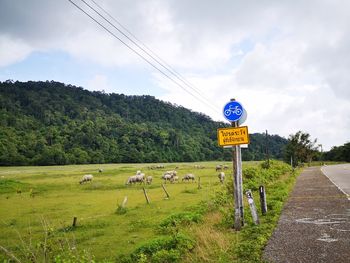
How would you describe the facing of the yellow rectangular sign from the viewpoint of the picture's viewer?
facing the viewer

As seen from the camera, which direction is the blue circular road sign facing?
toward the camera

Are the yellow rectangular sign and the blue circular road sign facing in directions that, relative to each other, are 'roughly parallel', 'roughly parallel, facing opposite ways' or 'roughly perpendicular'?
roughly parallel

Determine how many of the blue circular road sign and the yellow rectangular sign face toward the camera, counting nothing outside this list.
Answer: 2
